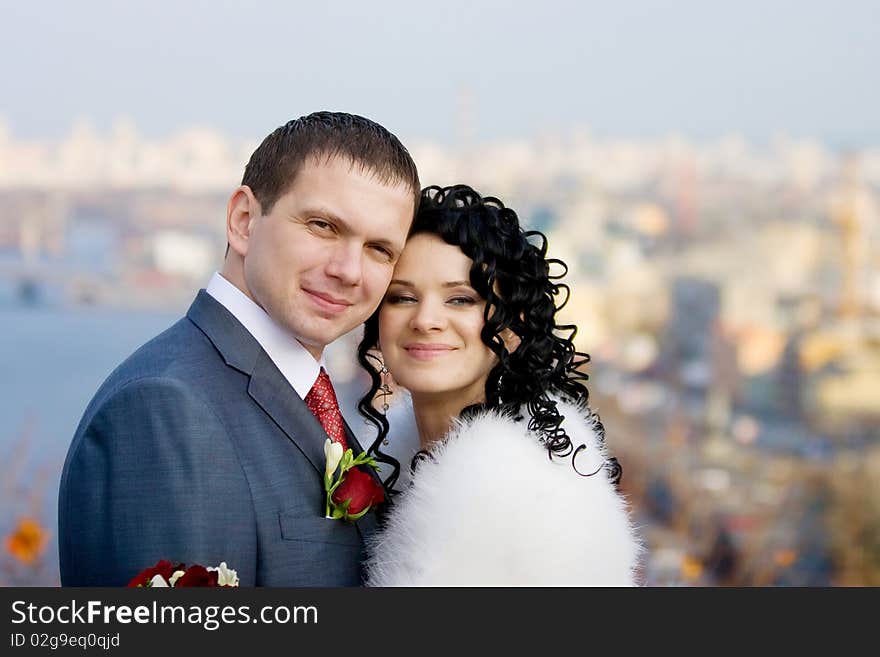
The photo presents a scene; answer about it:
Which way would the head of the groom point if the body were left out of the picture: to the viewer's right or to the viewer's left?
to the viewer's right
